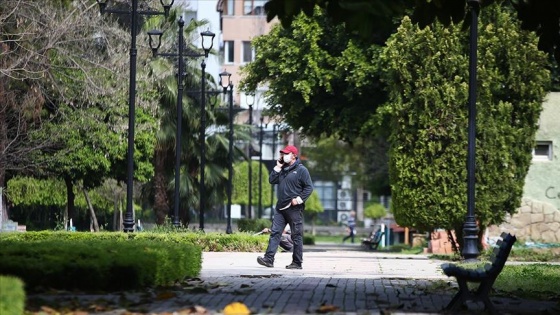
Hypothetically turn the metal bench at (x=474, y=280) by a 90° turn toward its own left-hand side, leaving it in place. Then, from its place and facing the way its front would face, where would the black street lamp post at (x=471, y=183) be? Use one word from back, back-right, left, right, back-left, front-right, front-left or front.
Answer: back

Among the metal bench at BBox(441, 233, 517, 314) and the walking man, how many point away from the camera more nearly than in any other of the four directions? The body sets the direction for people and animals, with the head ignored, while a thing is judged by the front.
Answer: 0

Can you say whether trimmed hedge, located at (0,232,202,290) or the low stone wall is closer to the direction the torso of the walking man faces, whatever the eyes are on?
the trimmed hedge

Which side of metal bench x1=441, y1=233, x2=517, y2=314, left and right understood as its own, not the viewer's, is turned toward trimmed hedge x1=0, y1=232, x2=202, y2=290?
front

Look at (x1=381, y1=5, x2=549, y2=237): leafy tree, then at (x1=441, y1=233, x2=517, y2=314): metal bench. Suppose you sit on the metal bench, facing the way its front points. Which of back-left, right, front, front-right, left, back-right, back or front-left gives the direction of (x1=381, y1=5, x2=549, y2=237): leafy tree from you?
right

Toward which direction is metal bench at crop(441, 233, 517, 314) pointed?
to the viewer's left

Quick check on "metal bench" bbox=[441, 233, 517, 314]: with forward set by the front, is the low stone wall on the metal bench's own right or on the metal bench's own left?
on the metal bench's own right

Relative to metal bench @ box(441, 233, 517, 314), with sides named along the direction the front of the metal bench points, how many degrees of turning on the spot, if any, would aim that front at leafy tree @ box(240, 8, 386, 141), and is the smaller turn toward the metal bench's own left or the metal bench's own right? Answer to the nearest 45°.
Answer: approximately 90° to the metal bench's own right

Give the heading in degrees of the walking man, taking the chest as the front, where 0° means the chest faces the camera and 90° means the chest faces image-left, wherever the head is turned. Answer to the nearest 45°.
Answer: approximately 45°
